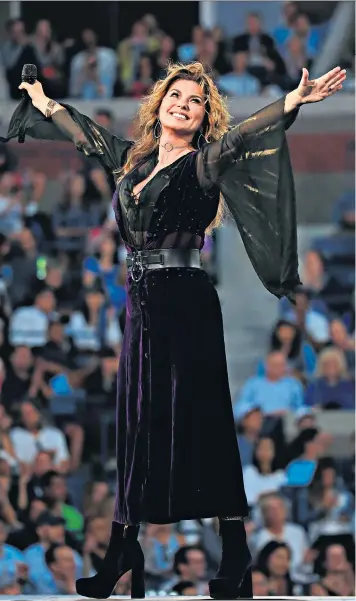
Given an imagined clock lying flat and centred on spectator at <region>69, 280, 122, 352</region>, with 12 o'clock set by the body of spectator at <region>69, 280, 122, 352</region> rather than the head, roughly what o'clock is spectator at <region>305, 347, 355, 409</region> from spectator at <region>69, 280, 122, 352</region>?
spectator at <region>305, 347, 355, 409</region> is roughly at 9 o'clock from spectator at <region>69, 280, 122, 352</region>.

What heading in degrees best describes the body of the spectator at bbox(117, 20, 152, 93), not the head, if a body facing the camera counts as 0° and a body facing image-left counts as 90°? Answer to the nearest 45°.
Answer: approximately 0°

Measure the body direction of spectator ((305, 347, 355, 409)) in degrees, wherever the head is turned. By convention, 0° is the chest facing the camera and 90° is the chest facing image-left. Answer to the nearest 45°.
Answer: approximately 0°
